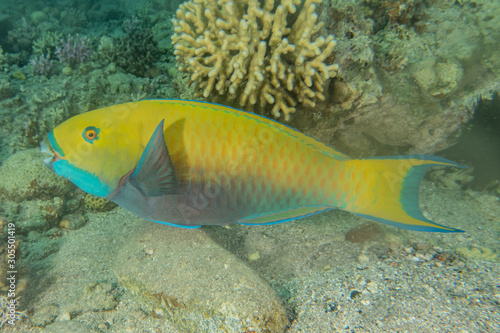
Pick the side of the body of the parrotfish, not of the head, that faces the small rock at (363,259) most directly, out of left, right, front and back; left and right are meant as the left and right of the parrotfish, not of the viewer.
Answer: back

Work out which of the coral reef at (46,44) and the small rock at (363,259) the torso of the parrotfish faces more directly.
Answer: the coral reef

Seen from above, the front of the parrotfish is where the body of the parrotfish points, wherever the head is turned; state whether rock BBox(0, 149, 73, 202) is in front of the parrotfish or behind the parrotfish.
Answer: in front

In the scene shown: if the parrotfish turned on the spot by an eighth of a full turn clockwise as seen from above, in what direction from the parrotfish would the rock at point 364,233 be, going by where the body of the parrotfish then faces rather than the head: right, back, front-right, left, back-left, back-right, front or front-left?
right

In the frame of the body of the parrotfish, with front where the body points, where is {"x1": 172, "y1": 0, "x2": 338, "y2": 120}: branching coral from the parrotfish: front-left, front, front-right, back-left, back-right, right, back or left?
right

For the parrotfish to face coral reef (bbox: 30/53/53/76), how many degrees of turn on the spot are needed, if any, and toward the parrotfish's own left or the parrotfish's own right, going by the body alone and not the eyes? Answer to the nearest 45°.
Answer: approximately 45° to the parrotfish's own right

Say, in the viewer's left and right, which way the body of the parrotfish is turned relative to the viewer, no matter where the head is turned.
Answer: facing to the left of the viewer
